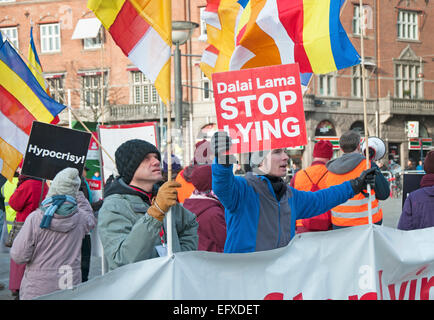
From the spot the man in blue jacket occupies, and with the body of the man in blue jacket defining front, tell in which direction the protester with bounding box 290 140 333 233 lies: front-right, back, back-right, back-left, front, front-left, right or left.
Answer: back-left

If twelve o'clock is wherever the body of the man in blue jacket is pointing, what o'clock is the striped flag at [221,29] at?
The striped flag is roughly at 7 o'clock from the man in blue jacket.

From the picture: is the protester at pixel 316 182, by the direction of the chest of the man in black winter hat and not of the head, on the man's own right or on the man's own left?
on the man's own left

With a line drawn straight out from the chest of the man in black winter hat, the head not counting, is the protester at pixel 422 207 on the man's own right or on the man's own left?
on the man's own left

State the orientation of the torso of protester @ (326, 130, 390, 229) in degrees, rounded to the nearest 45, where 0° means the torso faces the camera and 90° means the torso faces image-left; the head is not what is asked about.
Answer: approximately 180°

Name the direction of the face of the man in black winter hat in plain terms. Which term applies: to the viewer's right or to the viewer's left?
to the viewer's right

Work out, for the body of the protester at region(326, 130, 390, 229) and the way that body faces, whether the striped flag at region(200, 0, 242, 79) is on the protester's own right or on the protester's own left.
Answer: on the protester's own left
